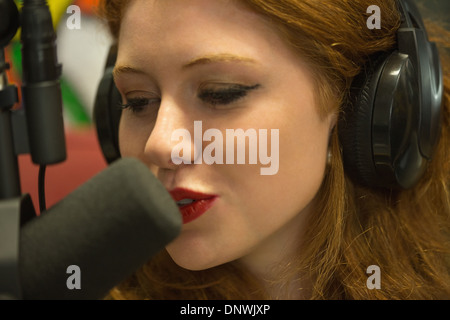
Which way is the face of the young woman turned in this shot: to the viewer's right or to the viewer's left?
to the viewer's left
